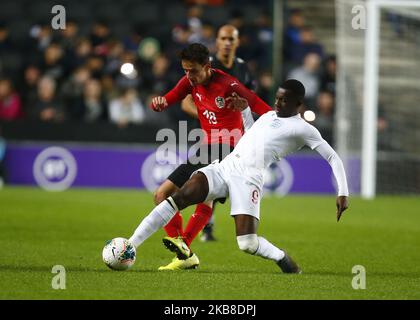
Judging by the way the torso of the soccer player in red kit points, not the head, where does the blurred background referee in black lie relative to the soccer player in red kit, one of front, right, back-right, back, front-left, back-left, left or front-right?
back-right

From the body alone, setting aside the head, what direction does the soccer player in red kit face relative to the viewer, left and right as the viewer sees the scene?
facing the viewer and to the left of the viewer

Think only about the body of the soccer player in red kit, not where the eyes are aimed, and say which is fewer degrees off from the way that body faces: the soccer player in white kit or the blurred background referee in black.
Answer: the soccer player in white kit

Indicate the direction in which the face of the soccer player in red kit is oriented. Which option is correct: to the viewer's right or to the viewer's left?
to the viewer's left
